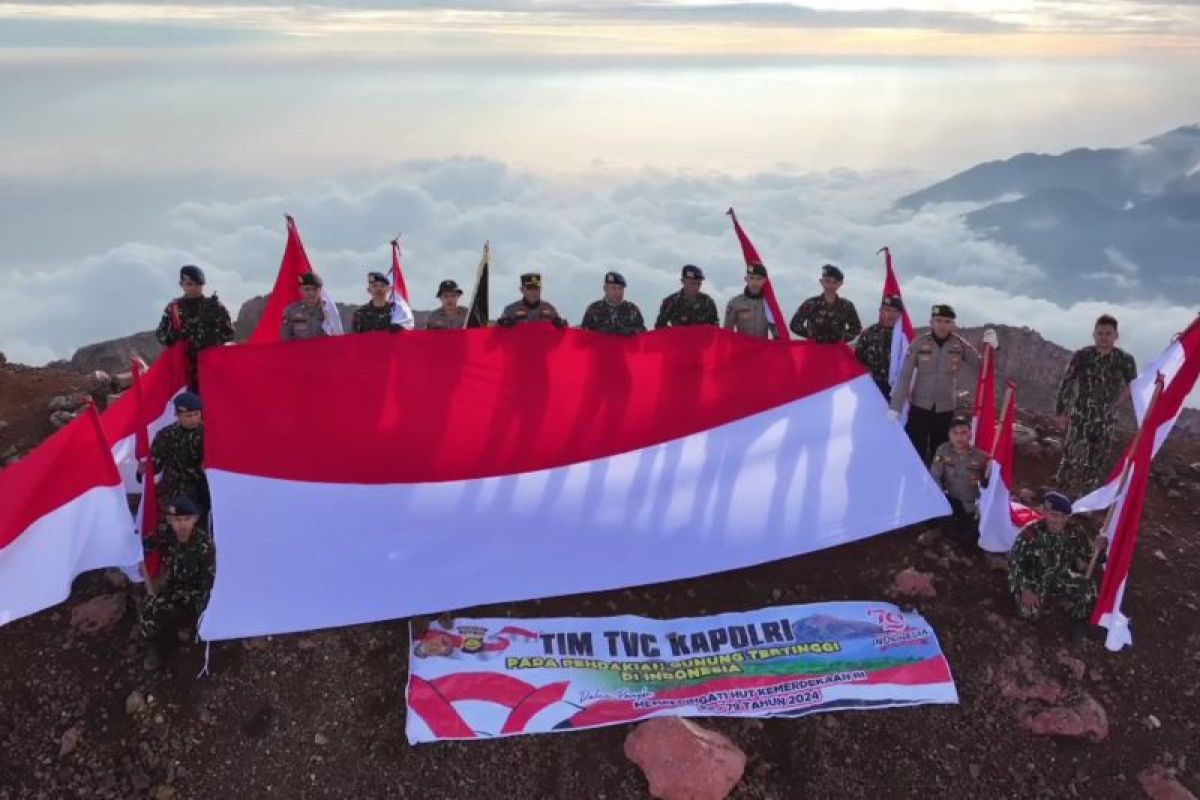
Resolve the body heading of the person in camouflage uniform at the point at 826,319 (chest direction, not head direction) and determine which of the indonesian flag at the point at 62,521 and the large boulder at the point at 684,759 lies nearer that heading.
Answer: the large boulder

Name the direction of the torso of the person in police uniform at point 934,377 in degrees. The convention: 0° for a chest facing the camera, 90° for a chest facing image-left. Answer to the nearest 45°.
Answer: approximately 0°

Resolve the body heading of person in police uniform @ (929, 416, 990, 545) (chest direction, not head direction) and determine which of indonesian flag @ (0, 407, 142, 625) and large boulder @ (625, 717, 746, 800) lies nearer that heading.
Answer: the large boulder

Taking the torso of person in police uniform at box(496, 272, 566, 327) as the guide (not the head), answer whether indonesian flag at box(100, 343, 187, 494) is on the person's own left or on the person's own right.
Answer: on the person's own right

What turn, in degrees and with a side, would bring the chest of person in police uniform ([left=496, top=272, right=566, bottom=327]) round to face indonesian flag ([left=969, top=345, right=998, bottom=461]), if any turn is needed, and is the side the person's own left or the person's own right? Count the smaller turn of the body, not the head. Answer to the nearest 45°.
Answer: approximately 90° to the person's own left

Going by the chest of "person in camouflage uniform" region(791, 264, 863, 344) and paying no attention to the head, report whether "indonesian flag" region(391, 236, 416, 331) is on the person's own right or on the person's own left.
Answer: on the person's own right

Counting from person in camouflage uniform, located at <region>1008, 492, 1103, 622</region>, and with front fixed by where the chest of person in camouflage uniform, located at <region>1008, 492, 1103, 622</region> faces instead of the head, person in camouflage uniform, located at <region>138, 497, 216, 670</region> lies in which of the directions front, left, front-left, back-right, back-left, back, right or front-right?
front-right
